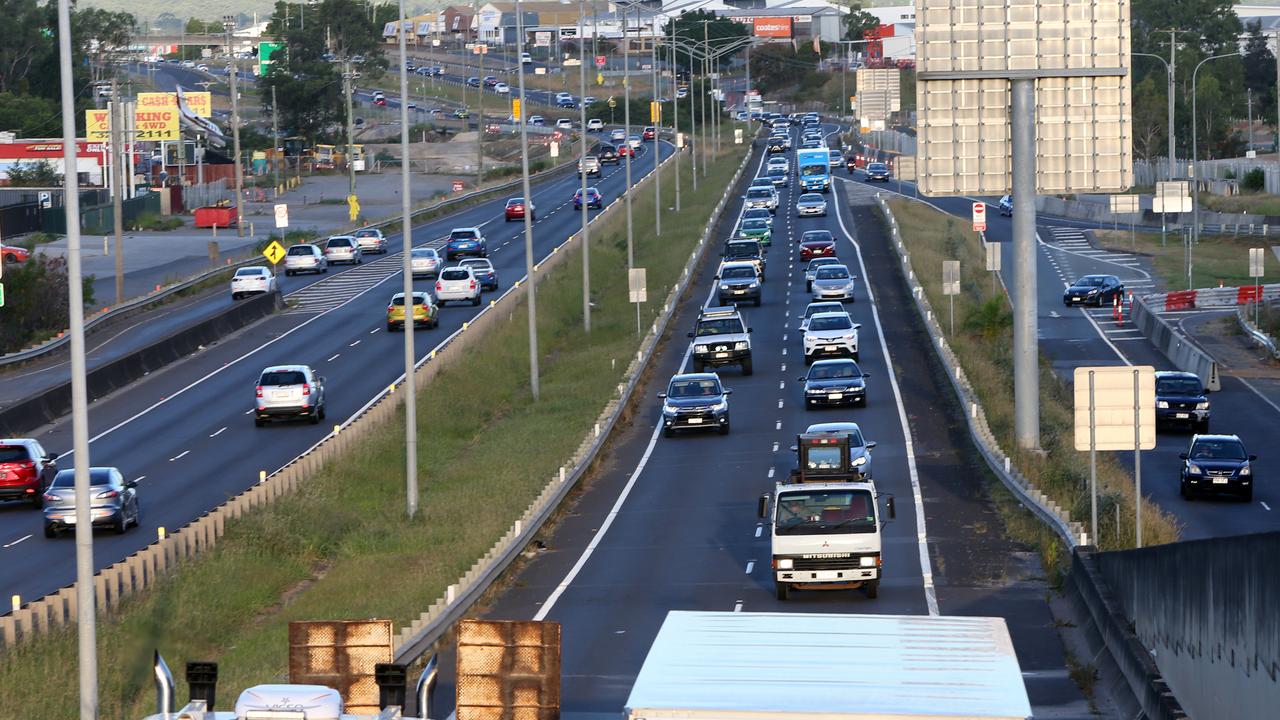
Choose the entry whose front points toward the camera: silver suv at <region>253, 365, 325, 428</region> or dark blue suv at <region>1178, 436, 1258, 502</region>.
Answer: the dark blue suv

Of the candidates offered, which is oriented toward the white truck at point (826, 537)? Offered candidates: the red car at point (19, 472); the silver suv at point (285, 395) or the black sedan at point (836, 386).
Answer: the black sedan

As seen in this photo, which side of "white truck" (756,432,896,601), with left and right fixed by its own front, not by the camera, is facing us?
front

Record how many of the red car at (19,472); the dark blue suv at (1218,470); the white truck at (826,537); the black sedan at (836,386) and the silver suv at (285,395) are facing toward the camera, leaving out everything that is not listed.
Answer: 3

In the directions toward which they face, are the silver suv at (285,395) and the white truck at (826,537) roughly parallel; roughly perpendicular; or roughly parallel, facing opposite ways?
roughly parallel, facing opposite ways

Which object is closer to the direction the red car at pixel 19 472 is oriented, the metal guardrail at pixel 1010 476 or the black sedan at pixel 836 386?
the black sedan

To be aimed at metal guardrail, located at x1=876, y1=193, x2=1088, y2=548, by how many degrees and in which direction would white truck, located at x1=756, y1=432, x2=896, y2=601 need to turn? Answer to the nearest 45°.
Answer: approximately 180°

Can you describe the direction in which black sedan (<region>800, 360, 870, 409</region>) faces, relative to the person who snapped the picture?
facing the viewer

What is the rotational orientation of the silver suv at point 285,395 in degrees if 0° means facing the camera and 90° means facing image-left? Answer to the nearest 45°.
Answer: approximately 180°

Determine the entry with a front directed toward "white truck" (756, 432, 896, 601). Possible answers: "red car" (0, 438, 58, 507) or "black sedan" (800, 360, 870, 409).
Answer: the black sedan

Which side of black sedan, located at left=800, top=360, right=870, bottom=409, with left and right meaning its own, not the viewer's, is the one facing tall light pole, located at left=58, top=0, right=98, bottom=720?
front

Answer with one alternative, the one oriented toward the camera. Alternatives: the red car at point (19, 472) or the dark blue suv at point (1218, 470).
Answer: the dark blue suv

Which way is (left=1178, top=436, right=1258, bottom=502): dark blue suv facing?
toward the camera

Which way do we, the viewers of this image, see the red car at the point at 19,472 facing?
facing away from the viewer and to the right of the viewer

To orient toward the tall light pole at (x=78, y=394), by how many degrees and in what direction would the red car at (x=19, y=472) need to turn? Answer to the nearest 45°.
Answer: approximately 135° to its right
